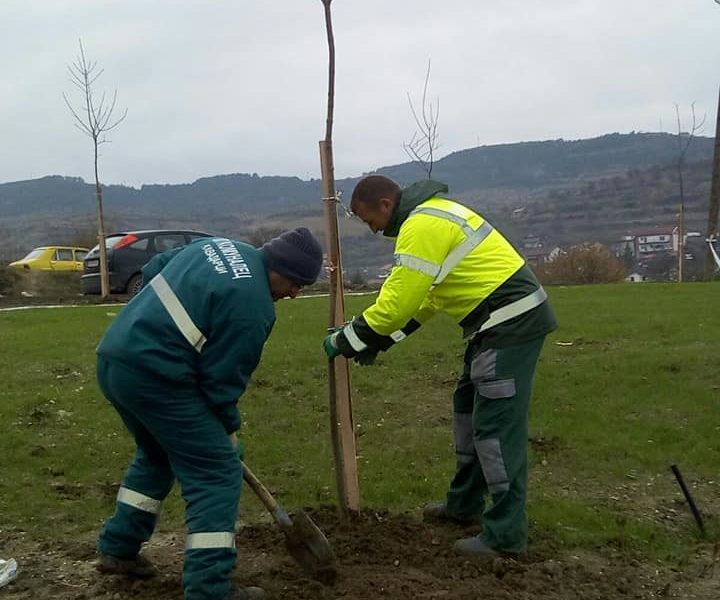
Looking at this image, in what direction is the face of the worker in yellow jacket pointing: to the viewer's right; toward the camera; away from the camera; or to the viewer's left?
to the viewer's left

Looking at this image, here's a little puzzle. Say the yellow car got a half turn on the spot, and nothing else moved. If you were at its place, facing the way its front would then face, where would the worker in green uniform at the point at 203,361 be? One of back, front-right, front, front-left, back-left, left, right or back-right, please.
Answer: right

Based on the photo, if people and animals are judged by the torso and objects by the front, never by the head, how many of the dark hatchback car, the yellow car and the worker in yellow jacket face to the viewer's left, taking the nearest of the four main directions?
2

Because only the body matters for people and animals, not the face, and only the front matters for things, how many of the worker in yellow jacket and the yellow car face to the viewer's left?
2

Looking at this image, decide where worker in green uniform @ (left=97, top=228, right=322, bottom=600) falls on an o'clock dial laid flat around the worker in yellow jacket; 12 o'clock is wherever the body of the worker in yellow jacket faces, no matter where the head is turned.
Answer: The worker in green uniform is roughly at 11 o'clock from the worker in yellow jacket.

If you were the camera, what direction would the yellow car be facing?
facing to the left of the viewer

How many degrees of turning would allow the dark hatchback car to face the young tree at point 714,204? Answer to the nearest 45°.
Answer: approximately 45° to its right

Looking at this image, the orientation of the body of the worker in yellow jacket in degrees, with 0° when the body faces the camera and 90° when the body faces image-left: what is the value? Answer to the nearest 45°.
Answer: approximately 90°

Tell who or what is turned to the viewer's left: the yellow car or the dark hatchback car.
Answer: the yellow car

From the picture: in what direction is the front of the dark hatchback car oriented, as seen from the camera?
facing away from the viewer and to the right of the viewer

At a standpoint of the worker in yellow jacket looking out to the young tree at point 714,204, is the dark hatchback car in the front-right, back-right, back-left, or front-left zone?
front-left
